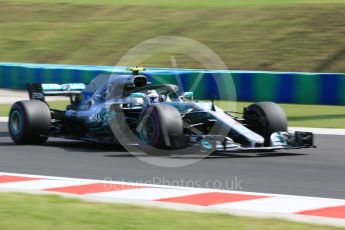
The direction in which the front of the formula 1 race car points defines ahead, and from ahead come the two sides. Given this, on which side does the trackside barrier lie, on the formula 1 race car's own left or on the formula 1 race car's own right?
on the formula 1 race car's own left

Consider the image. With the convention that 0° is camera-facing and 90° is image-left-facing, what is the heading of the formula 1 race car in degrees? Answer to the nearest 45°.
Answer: approximately 315°
